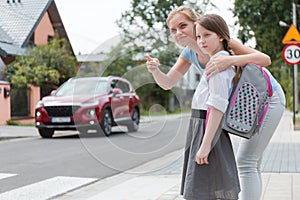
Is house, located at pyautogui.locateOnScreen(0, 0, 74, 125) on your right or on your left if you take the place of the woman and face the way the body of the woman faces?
on your right

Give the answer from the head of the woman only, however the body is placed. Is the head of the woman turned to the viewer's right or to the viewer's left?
to the viewer's left

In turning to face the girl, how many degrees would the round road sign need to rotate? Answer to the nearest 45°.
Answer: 0° — it already faces them

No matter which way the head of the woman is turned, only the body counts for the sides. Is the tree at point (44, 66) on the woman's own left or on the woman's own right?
on the woman's own right

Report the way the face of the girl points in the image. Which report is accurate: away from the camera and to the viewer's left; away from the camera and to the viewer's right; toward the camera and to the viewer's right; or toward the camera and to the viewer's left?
toward the camera and to the viewer's left

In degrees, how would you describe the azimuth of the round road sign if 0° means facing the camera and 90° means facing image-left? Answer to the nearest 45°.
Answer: approximately 0°

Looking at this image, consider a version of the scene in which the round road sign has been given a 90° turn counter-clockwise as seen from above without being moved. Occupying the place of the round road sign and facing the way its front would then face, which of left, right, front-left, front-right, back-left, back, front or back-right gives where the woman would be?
right

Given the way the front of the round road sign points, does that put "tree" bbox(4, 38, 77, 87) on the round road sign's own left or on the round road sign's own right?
on the round road sign's own right

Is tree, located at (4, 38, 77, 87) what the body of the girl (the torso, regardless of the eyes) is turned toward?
no

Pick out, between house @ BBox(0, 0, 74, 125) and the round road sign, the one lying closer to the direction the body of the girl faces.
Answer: the house

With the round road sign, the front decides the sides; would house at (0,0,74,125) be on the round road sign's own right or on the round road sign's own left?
on the round road sign's own right
